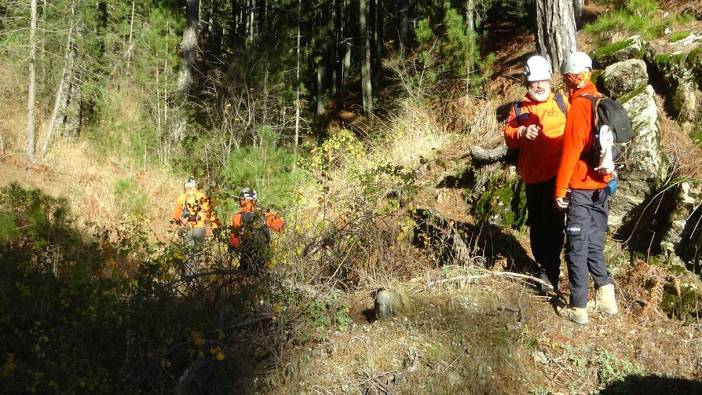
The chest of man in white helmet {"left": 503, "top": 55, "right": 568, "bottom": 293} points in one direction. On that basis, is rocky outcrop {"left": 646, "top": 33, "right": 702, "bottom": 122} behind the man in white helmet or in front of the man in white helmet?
behind

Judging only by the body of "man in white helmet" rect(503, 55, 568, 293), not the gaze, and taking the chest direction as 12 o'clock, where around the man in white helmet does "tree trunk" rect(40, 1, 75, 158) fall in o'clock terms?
The tree trunk is roughly at 4 o'clock from the man in white helmet.

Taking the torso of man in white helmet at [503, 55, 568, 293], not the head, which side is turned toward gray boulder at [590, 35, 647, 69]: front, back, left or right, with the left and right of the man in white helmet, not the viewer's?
back

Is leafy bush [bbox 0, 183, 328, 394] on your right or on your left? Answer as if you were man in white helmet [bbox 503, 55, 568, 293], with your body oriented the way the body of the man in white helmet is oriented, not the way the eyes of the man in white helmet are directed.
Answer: on your right

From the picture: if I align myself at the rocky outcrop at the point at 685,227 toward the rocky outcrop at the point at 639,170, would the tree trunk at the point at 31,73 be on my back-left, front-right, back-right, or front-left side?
front-left

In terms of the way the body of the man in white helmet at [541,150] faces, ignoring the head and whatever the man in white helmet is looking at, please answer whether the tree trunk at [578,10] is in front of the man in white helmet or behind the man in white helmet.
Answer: behind

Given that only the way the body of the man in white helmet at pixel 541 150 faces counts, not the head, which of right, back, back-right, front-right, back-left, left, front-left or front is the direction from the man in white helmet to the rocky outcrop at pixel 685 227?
back-left

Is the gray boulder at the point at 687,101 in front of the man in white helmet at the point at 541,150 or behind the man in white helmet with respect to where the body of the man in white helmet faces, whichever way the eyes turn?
behind

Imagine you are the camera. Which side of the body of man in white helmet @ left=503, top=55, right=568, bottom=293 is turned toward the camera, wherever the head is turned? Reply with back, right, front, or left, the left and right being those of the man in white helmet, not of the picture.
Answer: front

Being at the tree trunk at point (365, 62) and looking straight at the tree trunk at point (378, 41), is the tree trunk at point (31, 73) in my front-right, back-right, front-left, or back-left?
back-left

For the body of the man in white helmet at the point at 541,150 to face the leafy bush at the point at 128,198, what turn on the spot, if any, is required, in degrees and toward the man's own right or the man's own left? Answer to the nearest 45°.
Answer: approximately 135° to the man's own right

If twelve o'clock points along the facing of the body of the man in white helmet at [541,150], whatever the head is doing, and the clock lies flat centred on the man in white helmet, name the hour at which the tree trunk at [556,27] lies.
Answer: The tree trunk is roughly at 6 o'clock from the man in white helmet.

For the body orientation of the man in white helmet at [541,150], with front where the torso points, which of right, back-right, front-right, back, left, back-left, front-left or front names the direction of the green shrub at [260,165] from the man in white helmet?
back-right

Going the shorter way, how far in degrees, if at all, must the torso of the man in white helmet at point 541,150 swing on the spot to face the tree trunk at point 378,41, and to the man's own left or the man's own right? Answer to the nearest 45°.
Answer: approximately 180°

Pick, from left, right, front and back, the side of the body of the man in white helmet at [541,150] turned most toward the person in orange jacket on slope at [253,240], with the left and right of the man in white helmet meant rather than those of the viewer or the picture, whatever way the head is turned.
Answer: right

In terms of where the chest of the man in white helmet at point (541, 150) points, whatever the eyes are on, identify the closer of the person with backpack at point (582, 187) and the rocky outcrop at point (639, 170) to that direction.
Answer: the person with backpack
